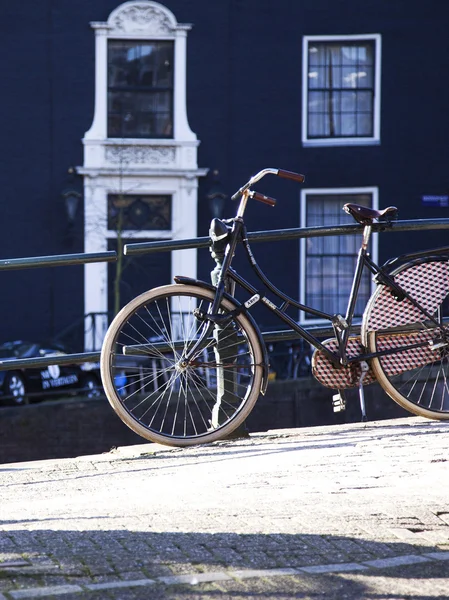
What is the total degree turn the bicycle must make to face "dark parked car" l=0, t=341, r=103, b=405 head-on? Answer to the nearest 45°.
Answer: approximately 90° to its right

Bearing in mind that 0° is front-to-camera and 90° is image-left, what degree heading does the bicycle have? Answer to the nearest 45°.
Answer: approximately 90°
